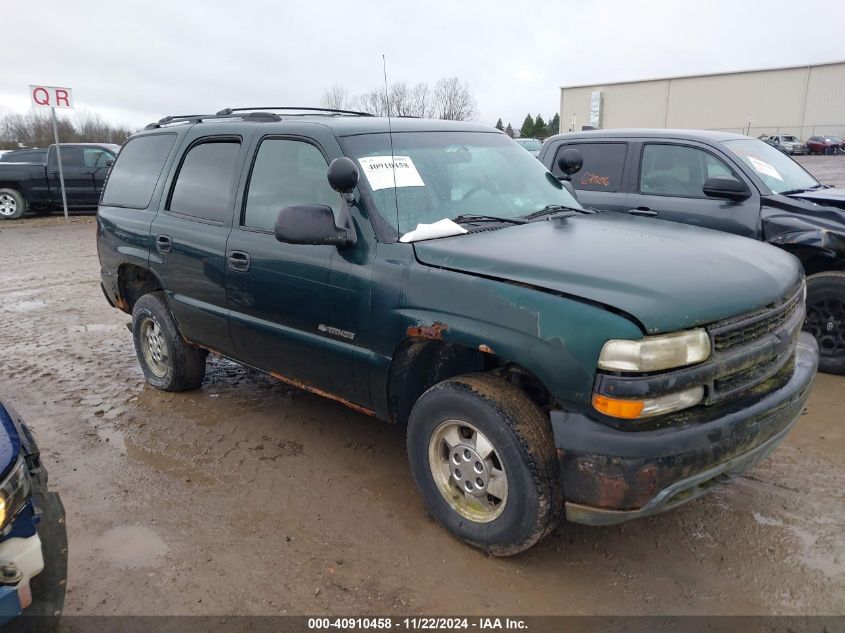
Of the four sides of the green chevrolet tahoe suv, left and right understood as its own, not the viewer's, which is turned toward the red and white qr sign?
back

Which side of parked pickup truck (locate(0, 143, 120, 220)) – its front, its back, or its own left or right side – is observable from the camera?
right

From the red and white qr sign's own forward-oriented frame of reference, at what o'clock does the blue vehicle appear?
The blue vehicle is roughly at 12 o'clock from the red and white qr sign.

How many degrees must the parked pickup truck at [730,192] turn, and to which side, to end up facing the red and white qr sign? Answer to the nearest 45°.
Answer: approximately 135° to its right

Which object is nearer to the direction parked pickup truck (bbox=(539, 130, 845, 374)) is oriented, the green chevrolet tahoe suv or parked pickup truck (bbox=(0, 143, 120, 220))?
the green chevrolet tahoe suv

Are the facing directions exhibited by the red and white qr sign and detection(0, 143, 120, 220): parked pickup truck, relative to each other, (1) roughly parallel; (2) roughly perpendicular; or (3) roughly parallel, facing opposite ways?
roughly perpendicular

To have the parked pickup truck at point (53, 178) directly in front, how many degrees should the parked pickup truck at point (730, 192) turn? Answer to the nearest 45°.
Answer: approximately 135° to its right

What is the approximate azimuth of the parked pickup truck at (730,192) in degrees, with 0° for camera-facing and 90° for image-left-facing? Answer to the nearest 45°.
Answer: approximately 315°

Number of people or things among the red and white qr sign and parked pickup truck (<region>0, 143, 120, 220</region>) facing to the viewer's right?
1

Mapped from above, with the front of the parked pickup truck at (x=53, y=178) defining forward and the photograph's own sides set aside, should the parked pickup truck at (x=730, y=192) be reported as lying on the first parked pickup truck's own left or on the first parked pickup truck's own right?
on the first parked pickup truck's own right

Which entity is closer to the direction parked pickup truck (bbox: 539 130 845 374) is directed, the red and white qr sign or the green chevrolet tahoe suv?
the green chevrolet tahoe suv

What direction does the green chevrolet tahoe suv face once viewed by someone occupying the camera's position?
facing the viewer and to the right of the viewer

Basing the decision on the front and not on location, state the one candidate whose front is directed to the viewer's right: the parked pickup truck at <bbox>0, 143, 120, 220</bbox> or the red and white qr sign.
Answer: the parked pickup truck
